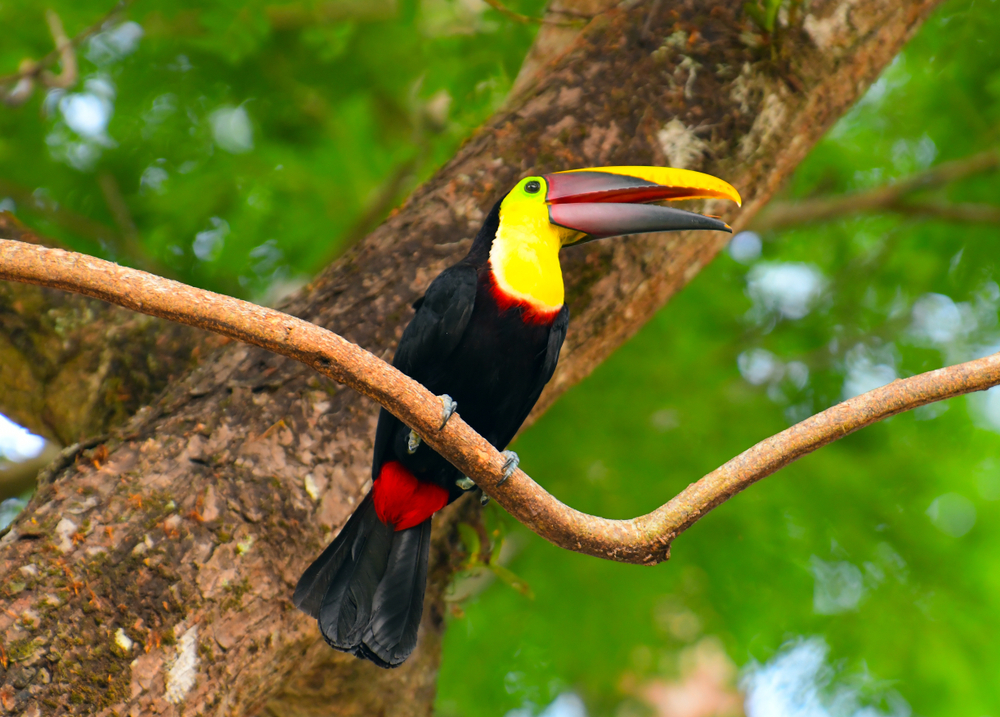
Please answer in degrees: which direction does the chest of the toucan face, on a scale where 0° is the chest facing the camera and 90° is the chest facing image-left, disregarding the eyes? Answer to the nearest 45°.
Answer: approximately 315°
